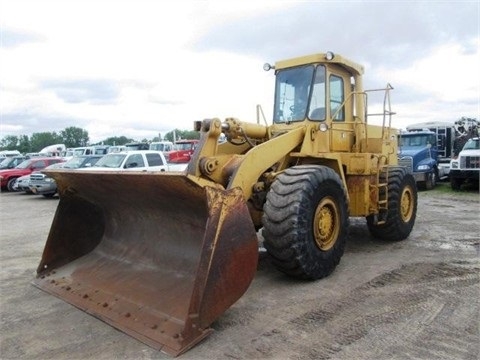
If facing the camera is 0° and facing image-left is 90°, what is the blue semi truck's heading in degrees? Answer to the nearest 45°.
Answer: approximately 45°

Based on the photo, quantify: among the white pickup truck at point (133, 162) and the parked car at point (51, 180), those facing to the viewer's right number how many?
0

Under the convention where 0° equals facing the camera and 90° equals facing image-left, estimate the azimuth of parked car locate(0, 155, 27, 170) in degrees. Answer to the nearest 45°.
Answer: approximately 45°

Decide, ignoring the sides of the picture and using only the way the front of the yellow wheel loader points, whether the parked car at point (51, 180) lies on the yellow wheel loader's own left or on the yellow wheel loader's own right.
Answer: on the yellow wheel loader's own right

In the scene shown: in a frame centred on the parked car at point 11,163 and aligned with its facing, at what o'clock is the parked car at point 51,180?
the parked car at point 51,180 is roughly at 10 o'clock from the parked car at point 11,163.

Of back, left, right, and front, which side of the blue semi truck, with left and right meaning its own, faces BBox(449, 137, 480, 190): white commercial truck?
left
